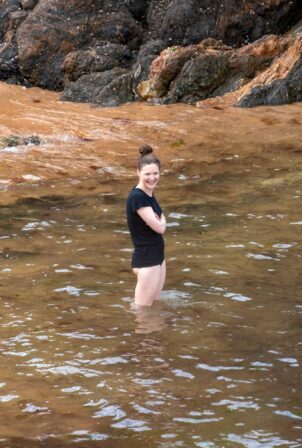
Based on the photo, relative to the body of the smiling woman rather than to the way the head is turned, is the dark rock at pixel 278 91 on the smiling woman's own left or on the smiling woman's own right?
on the smiling woman's own left

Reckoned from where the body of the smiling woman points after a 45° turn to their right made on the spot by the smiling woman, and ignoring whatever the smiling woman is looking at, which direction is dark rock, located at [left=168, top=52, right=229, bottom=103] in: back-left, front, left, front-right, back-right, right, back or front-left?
back-left
